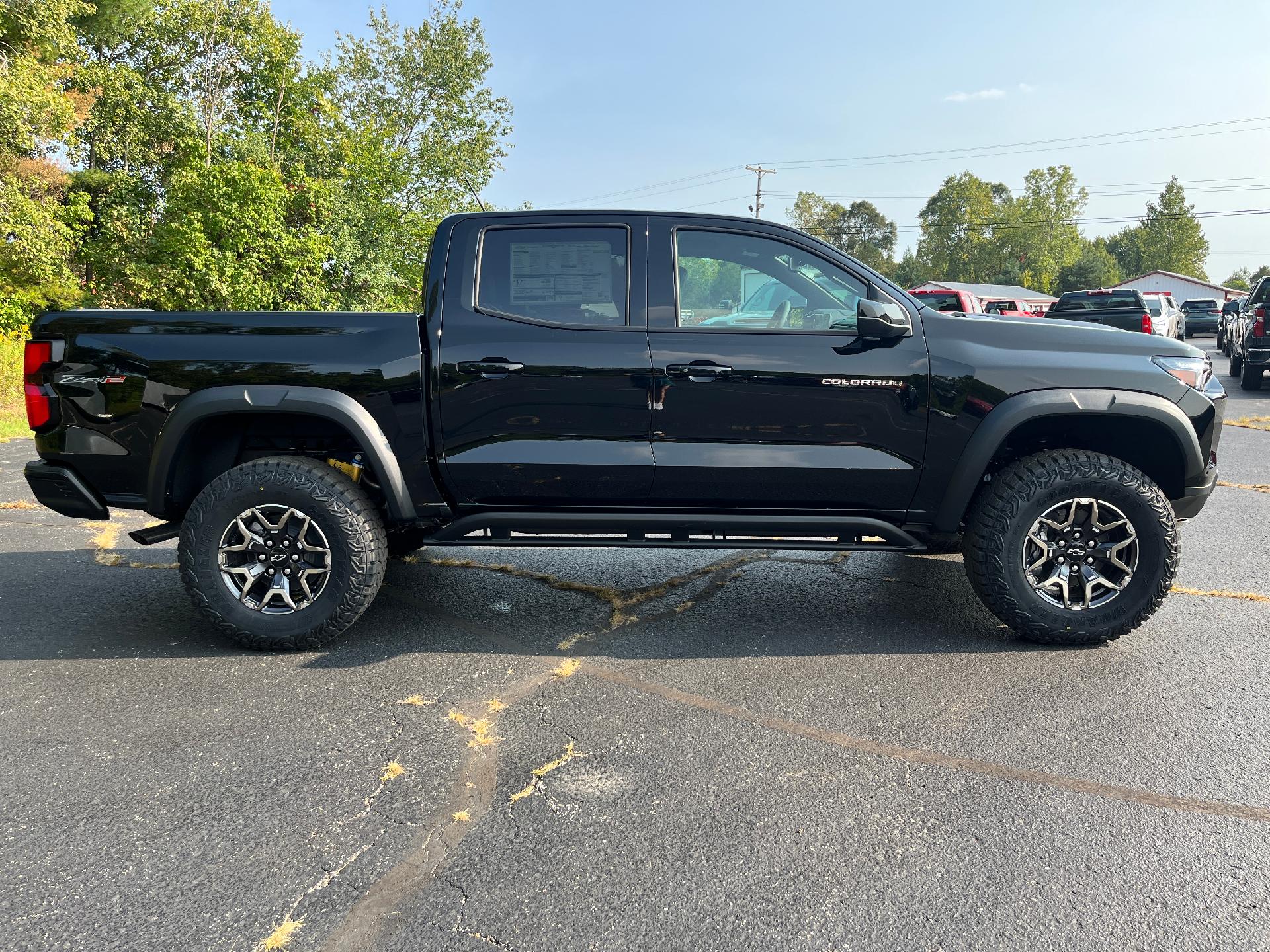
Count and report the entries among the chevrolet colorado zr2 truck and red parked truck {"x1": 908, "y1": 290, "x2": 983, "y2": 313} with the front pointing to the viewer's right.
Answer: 1

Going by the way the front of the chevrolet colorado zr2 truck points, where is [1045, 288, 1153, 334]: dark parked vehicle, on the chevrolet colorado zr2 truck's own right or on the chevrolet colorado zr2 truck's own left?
on the chevrolet colorado zr2 truck's own left

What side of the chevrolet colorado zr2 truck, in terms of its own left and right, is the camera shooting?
right

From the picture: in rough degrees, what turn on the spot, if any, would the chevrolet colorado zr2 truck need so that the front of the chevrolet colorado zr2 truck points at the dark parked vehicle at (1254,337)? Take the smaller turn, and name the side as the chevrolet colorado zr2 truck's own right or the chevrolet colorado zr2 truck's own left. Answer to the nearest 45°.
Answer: approximately 45° to the chevrolet colorado zr2 truck's own left

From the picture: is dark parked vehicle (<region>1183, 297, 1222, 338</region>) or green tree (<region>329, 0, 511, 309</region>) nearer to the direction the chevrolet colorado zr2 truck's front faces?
the dark parked vehicle
